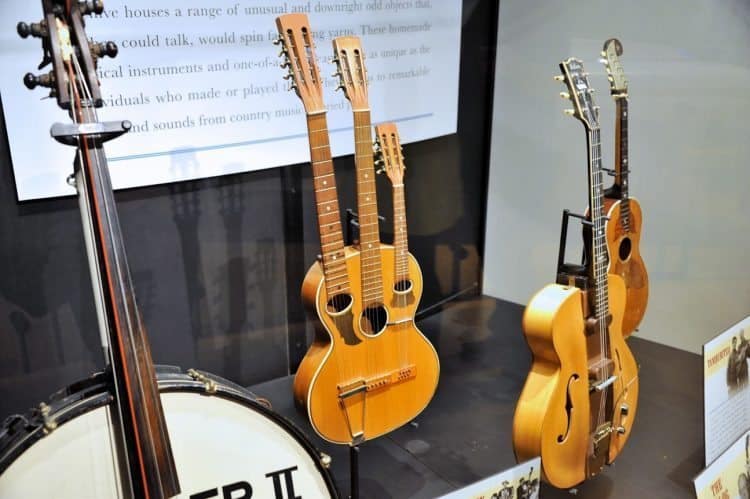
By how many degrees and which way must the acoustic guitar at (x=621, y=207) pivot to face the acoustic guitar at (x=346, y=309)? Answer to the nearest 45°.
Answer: approximately 90° to its right

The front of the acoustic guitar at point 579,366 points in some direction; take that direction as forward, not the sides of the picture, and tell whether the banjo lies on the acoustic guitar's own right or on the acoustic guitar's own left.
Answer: on the acoustic guitar's own right

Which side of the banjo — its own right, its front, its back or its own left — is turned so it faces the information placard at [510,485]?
left

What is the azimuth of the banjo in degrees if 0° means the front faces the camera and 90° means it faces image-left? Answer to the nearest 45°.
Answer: approximately 0°
